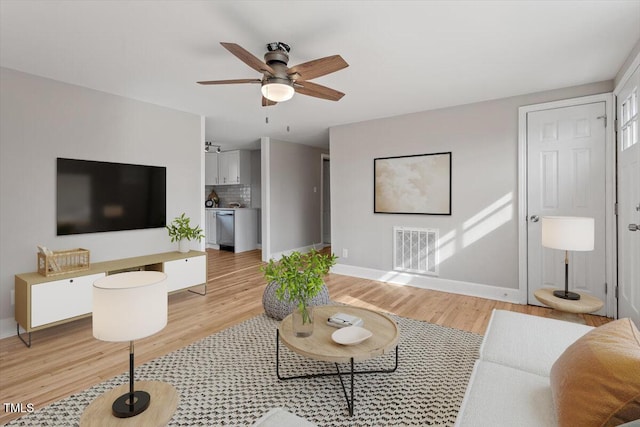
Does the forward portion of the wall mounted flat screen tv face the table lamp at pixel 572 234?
yes

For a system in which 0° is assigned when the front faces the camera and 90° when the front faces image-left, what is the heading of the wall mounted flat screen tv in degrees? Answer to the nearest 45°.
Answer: approximately 315°

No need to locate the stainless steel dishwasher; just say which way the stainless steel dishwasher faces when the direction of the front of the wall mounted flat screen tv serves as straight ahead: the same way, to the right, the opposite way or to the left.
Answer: to the right

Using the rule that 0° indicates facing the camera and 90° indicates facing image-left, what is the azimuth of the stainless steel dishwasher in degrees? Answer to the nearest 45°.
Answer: approximately 45°

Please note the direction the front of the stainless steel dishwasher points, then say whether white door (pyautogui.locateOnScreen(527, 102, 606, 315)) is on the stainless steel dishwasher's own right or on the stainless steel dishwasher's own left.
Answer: on the stainless steel dishwasher's own left

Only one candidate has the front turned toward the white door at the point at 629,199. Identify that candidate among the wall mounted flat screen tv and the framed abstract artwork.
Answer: the wall mounted flat screen tv

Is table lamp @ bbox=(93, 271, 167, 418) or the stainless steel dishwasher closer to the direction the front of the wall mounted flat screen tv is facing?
the table lamp
